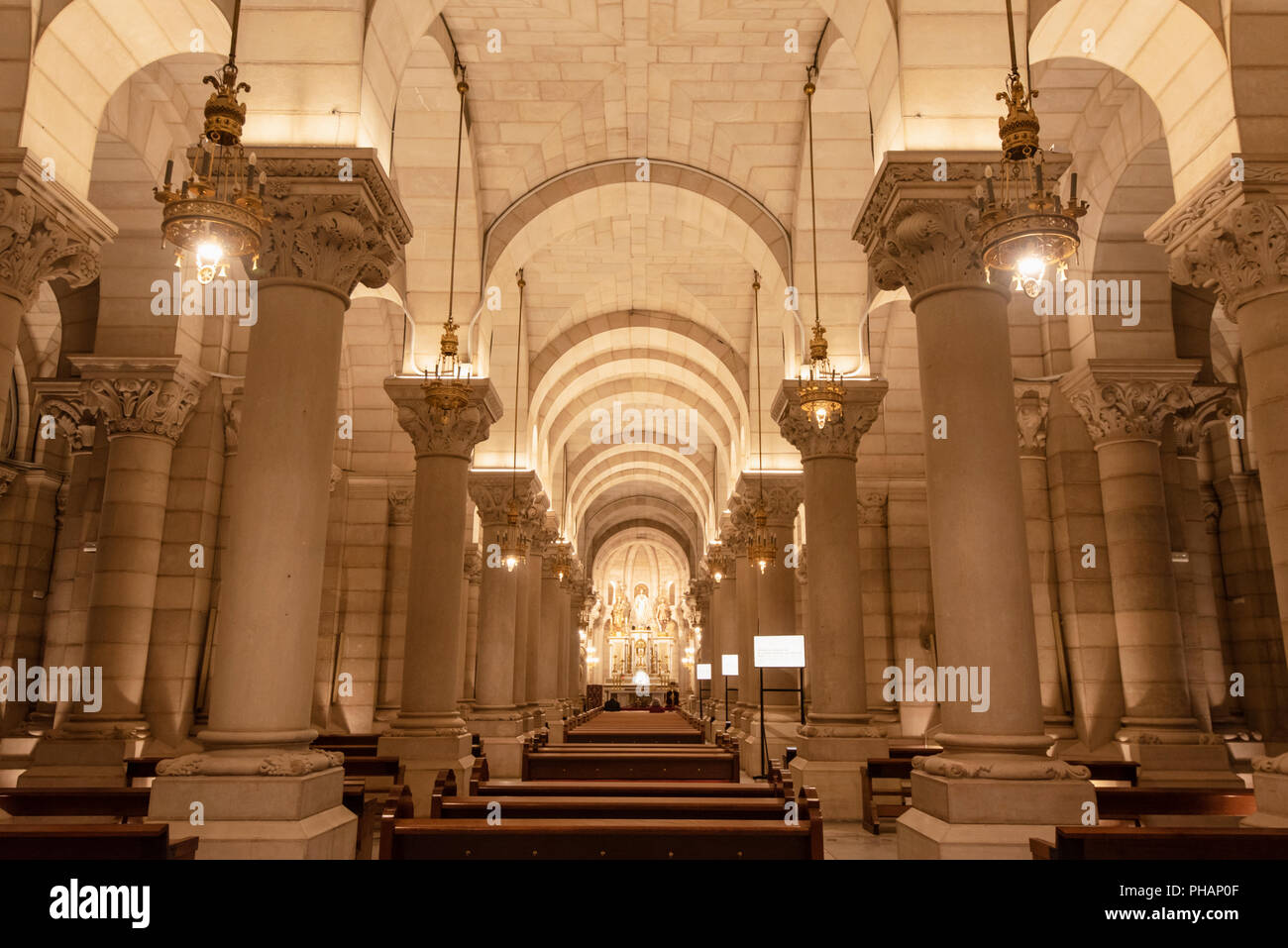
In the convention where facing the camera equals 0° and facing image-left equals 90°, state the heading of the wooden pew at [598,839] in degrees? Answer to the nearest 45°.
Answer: approximately 180°

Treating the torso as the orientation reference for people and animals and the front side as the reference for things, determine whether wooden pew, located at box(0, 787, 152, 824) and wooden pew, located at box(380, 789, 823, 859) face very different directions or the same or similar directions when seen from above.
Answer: same or similar directions

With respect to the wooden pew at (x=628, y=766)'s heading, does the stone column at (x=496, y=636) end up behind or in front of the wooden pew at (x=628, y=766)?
in front

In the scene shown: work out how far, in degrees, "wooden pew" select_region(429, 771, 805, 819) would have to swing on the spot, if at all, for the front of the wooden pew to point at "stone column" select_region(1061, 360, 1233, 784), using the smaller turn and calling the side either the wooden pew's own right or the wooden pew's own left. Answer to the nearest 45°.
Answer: approximately 45° to the wooden pew's own right

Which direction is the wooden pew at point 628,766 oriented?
away from the camera

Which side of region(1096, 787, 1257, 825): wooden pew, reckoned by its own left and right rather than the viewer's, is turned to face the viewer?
back

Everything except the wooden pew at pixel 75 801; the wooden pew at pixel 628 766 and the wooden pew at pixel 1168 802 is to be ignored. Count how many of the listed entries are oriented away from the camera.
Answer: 3

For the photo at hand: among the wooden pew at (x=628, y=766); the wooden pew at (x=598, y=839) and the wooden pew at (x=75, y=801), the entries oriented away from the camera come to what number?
3

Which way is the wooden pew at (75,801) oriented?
away from the camera

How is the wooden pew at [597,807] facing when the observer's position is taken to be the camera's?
facing away from the viewer

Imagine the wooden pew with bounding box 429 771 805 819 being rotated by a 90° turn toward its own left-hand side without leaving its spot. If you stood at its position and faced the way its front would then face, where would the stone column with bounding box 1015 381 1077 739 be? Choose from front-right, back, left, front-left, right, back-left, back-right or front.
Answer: back-right

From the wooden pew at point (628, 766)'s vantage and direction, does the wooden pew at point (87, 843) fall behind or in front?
behind

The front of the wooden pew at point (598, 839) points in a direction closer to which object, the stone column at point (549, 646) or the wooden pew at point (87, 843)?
the stone column

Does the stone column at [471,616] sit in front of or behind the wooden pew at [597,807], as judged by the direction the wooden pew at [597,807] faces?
in front

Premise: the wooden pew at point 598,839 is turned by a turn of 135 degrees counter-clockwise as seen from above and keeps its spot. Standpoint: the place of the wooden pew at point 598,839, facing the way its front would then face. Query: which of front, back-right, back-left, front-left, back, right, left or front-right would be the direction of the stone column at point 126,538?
right

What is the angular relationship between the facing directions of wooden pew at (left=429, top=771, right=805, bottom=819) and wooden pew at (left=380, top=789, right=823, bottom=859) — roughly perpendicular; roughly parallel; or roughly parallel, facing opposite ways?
roughly parallel

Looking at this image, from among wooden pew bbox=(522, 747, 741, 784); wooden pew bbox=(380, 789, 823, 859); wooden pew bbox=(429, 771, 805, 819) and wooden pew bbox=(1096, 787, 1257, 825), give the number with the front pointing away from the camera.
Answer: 4

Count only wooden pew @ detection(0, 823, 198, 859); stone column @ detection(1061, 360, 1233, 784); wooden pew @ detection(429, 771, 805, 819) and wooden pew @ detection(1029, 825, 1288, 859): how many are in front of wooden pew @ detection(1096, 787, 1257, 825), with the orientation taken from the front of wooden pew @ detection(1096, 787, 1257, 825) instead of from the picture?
1

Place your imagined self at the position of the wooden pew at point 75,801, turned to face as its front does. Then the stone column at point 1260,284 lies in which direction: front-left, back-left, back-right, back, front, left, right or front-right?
back-right
